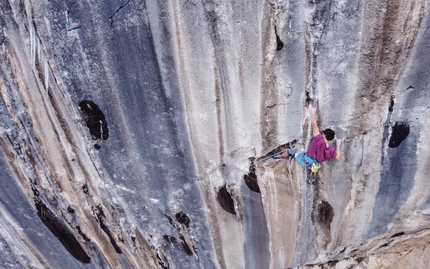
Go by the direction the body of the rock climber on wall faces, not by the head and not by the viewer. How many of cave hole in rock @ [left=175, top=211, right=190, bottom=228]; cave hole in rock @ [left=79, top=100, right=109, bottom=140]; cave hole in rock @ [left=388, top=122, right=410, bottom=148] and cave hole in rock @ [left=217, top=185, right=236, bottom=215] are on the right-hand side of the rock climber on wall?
1

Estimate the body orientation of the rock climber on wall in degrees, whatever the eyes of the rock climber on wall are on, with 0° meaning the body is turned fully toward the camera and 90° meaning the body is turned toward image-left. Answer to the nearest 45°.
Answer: approximately 180°

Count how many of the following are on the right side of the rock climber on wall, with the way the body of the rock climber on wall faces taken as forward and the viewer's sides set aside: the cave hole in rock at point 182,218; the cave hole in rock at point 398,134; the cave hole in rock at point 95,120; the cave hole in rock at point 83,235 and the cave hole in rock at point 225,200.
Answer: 1

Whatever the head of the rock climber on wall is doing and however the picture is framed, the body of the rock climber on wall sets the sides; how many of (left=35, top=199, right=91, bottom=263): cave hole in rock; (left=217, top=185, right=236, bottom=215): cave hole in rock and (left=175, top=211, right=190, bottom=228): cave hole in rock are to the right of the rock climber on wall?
0

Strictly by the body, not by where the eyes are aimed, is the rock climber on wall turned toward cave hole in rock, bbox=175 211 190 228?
no

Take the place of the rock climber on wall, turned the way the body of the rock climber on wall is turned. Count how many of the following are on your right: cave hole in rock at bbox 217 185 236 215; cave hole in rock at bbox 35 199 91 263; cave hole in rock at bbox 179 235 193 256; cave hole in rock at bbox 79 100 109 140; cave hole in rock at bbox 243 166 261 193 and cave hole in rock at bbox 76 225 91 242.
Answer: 0

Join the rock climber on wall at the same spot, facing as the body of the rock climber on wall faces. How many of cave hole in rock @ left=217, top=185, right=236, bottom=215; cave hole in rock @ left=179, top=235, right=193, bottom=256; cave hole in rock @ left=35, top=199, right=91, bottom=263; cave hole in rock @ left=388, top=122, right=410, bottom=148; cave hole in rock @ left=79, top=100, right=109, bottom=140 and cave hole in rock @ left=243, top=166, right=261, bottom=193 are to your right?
1

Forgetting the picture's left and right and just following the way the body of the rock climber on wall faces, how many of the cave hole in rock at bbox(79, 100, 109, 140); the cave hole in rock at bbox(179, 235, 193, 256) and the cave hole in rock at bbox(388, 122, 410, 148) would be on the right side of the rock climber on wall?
1

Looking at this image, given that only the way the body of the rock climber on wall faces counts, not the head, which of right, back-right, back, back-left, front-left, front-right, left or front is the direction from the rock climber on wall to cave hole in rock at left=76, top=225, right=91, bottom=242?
left

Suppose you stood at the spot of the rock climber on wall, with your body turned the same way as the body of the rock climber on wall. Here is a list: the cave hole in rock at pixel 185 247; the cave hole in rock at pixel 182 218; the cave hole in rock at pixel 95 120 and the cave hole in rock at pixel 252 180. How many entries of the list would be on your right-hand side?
0

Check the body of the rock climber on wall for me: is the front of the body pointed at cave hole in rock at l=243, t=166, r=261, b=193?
no

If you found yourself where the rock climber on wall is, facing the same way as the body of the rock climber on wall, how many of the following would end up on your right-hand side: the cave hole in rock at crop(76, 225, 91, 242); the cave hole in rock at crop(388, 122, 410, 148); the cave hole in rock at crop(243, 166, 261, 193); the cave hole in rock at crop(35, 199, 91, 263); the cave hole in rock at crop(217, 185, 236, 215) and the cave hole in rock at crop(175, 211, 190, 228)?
1

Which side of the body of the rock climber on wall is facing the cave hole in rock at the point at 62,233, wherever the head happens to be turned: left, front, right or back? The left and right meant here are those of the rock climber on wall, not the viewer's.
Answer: left

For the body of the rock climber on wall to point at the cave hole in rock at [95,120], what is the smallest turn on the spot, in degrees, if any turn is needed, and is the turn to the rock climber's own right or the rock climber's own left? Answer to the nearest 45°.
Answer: approximately 135° to the rock climber's own left

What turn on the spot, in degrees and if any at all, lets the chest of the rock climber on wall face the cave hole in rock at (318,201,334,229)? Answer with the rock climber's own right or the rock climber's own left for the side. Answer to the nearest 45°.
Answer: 0° — they already face it

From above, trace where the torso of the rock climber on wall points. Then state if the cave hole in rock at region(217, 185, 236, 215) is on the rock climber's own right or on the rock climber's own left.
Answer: on the rock climber's own left
